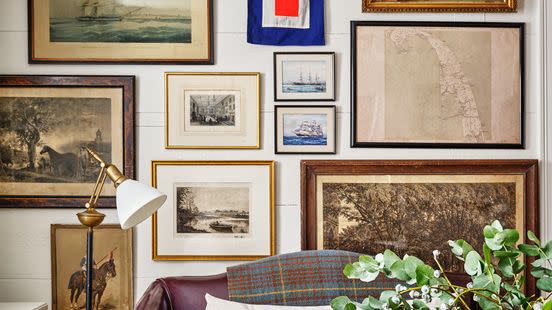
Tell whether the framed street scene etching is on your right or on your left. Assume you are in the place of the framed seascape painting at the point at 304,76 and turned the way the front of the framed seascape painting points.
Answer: on your right

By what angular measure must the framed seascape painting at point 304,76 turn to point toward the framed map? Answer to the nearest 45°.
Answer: approximately 90° to its left

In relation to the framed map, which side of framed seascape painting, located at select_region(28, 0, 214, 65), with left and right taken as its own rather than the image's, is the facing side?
left

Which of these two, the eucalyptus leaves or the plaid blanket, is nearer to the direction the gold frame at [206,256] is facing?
the eucalyptus leaves

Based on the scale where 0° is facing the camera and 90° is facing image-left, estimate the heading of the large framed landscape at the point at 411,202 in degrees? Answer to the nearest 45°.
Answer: approximately 0°
